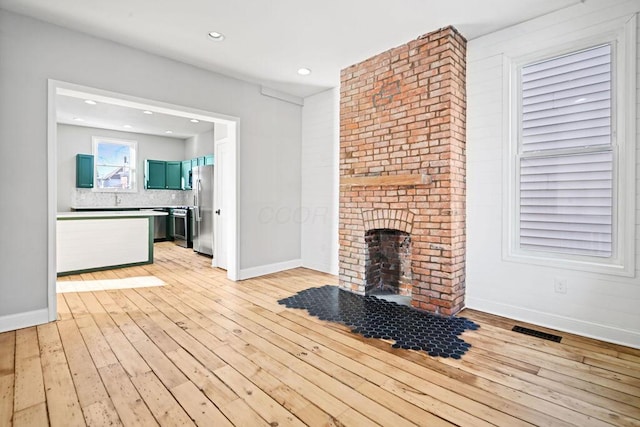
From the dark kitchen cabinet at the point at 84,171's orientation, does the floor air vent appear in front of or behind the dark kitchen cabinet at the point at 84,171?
in front

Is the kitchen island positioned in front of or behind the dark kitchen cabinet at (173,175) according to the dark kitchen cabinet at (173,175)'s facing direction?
in front

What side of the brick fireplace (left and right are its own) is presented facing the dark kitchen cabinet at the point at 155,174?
right

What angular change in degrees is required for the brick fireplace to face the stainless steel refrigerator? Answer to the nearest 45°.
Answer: approximately 90° to its right

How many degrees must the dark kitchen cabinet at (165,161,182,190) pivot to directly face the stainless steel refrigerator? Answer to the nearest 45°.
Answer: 0° — it already faces it

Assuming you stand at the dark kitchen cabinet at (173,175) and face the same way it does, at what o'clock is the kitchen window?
The kitchen window is roughly at 3 o'clock from the dark kitchen cabinet.

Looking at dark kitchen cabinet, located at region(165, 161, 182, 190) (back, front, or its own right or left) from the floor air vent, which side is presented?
front

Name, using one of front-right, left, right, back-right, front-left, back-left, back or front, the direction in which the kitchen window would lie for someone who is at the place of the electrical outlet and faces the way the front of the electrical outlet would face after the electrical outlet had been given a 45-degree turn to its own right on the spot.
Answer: front-right

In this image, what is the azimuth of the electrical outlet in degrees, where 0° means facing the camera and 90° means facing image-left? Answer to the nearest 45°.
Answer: approximately 0°

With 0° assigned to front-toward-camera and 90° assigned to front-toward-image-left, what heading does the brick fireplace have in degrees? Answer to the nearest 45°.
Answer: approximately 45°

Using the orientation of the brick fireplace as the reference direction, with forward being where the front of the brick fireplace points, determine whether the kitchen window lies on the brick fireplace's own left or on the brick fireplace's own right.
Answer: on the brick fireplace's own right
